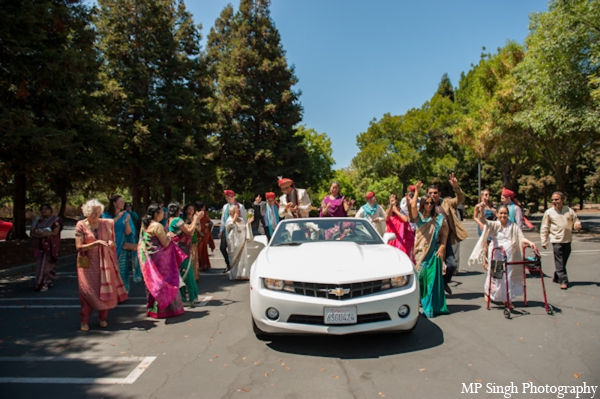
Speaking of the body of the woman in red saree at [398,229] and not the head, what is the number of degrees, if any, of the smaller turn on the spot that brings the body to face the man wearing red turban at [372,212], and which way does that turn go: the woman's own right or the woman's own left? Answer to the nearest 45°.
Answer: approximately 90° to the woman's own right

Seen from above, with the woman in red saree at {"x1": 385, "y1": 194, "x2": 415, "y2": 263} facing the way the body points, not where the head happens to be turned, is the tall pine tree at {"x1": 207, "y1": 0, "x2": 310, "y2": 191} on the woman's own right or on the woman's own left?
on the woman's own right

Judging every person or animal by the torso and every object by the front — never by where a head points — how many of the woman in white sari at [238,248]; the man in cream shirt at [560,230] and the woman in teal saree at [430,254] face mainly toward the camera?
3

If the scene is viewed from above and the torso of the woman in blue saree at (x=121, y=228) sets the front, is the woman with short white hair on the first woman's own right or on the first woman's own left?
on the first woman's own right

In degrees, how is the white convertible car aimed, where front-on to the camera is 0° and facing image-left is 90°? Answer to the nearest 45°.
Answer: approximately 0°

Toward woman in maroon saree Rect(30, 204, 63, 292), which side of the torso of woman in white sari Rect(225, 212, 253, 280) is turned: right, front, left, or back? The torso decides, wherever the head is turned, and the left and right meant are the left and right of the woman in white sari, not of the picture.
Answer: right

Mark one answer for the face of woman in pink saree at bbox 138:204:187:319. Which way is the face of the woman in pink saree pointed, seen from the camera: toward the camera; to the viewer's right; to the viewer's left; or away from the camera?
to the viewer's right

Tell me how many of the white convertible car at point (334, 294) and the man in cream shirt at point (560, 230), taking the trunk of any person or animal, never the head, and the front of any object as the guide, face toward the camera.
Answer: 2

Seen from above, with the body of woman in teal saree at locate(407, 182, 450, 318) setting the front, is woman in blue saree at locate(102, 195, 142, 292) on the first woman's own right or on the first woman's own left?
on the first woman's own right
